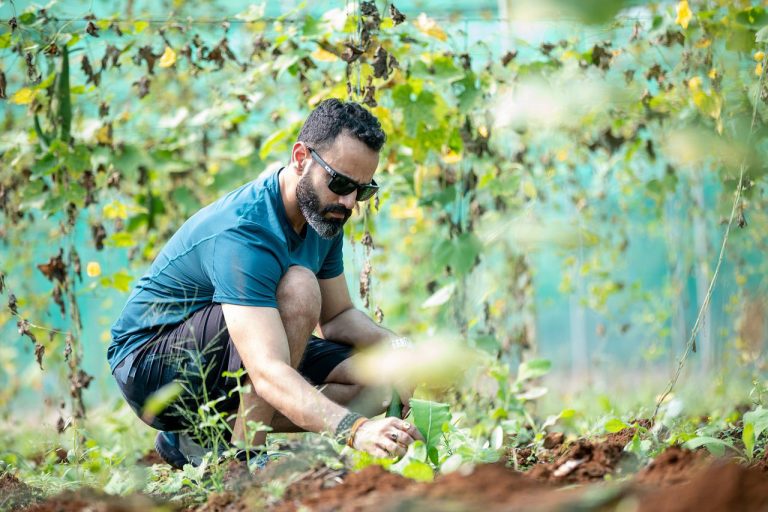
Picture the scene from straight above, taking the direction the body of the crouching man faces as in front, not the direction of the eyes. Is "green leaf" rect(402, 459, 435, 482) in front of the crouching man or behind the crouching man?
in front

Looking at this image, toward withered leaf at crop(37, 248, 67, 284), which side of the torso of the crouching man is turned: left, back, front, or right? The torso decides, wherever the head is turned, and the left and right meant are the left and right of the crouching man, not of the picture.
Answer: back

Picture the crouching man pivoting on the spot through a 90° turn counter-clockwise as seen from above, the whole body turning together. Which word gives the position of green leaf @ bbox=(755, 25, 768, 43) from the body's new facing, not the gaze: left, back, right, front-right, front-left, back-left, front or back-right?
front-right

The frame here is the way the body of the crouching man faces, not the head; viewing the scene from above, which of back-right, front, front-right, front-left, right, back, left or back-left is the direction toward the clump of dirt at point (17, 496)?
right

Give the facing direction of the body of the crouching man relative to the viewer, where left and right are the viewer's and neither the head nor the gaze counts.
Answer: facing the viewer and to the right of the viewer

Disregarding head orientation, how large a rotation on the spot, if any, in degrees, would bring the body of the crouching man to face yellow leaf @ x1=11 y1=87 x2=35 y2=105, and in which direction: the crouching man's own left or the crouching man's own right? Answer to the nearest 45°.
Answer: approximately 180°

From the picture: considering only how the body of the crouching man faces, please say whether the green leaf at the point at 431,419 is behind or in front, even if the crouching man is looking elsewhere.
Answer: in front

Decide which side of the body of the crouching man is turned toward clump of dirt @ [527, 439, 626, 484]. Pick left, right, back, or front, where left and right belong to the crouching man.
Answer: front

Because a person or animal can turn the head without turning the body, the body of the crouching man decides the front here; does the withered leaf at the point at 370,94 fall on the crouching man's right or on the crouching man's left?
on the crouching man's left

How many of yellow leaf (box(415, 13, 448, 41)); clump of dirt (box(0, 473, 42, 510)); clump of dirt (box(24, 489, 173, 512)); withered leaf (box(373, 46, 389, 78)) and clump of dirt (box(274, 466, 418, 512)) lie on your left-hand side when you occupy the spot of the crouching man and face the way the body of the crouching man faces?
2

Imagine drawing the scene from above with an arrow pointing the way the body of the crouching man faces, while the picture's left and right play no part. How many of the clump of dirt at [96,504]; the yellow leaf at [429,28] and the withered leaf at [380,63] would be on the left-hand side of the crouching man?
2

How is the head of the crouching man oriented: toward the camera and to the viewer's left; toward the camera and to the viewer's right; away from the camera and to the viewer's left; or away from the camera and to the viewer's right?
toward the camera and to the viewer's right
